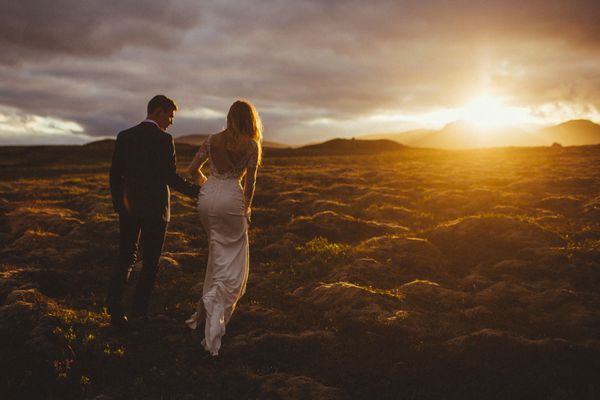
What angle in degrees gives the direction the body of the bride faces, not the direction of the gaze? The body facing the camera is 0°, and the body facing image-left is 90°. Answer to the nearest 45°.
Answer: approximately 180°

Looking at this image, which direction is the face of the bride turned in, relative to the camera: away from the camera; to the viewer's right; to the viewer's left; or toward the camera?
away from the camera

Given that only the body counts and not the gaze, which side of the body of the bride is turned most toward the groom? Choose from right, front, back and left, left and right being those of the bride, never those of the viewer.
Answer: left
